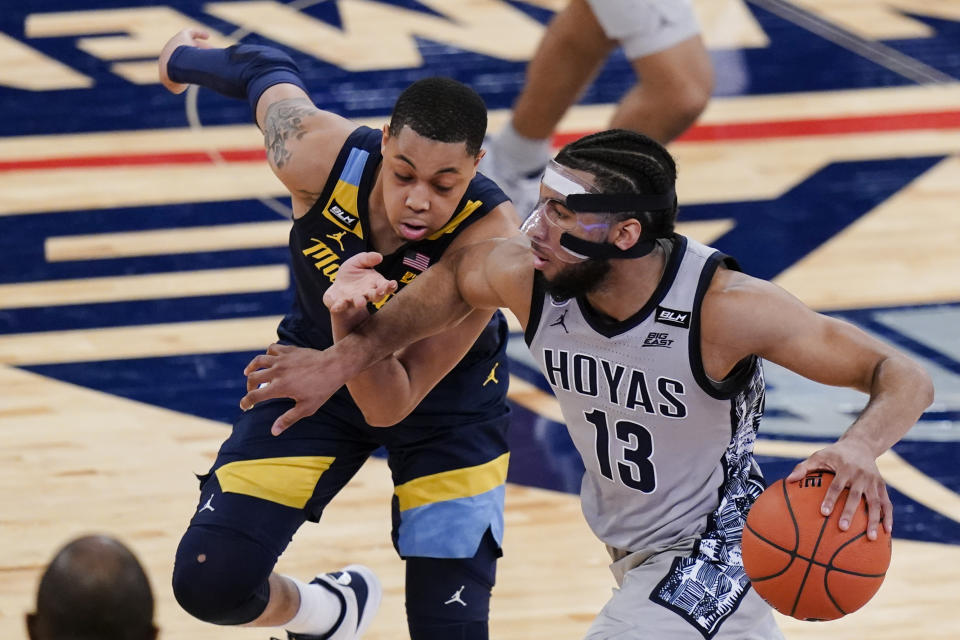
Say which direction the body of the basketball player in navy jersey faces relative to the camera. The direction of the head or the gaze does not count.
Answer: toward the camera

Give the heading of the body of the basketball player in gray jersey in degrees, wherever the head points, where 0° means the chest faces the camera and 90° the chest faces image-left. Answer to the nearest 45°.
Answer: approximately 45°

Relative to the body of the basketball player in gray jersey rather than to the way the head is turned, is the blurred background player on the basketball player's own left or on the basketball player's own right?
on the basketball player's own right

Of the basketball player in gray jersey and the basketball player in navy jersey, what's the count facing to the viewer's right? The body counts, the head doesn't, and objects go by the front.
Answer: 0

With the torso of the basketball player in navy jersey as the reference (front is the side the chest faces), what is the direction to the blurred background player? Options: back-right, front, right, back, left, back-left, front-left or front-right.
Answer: back

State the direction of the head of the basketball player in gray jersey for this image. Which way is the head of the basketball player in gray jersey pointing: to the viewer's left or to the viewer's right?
to the viewer's left
